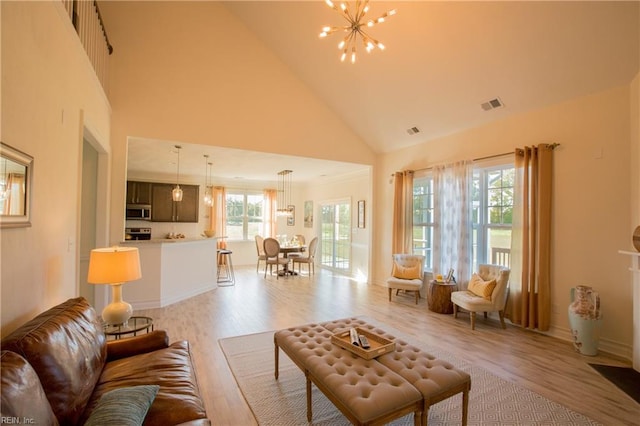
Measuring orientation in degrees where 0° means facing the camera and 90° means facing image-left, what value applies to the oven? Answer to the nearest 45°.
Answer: approximately 0°

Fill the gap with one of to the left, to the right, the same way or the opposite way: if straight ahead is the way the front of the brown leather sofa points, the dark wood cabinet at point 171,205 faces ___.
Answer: to the right

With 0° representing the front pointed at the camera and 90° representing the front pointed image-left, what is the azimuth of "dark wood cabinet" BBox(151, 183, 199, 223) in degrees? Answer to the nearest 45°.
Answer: approximately 0°

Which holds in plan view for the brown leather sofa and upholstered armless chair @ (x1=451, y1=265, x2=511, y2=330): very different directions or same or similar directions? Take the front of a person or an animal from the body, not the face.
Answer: very different directions

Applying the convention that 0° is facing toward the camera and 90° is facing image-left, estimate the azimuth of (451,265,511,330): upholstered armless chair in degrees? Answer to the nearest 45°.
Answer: approximately 45°

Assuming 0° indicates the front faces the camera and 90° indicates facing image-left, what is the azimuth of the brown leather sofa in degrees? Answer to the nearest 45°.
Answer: approximately 270°

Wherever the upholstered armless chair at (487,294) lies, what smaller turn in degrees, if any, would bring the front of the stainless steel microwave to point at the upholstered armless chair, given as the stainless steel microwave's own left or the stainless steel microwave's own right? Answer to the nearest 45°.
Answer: approximately 45° to the stainless steel microwave's own left
